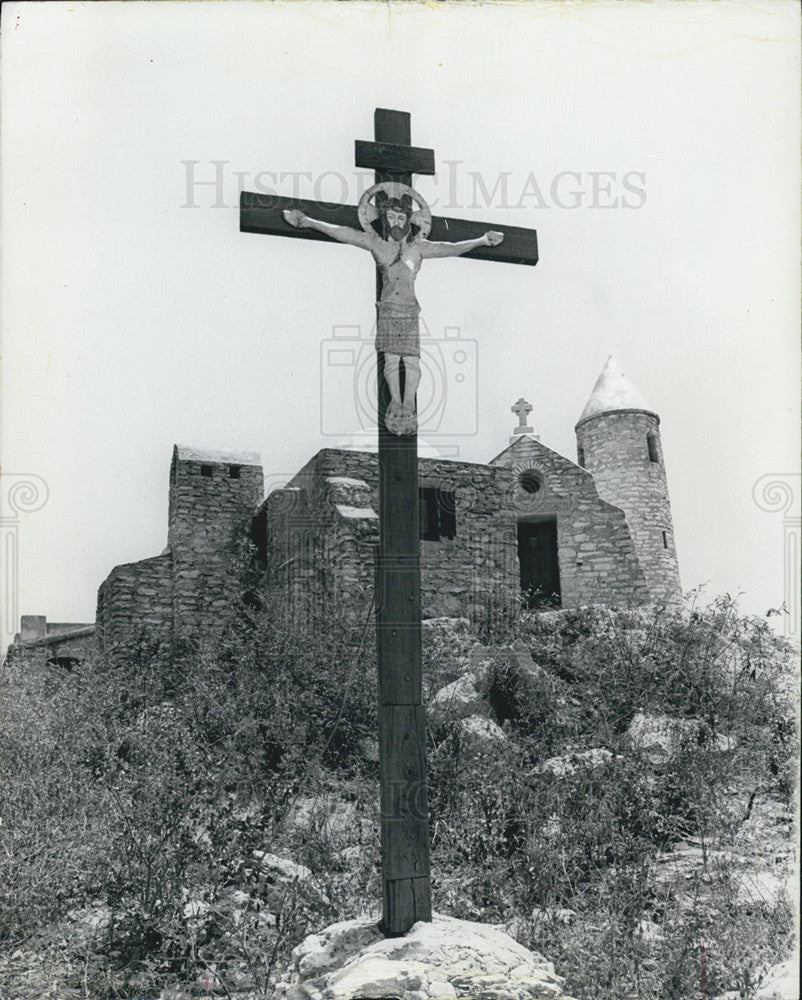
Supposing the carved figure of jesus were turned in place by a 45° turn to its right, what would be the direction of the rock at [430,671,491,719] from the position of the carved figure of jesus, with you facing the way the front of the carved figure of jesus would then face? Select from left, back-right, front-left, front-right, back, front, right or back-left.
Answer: back-right

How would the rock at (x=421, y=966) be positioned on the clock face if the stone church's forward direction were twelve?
The rock is roughly at 12 o'clock from the stone church.

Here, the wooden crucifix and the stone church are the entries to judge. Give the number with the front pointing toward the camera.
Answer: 2

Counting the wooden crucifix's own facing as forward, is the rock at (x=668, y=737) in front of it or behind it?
behind

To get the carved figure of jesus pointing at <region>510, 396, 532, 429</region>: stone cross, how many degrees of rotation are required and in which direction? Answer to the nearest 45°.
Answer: approximately 180°

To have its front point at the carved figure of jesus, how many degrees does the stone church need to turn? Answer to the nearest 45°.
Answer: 0° — it already faces it

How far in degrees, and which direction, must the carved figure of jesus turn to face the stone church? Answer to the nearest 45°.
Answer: approximately 180°

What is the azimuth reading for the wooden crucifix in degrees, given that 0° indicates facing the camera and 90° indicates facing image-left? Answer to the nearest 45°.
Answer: approximately 0°
